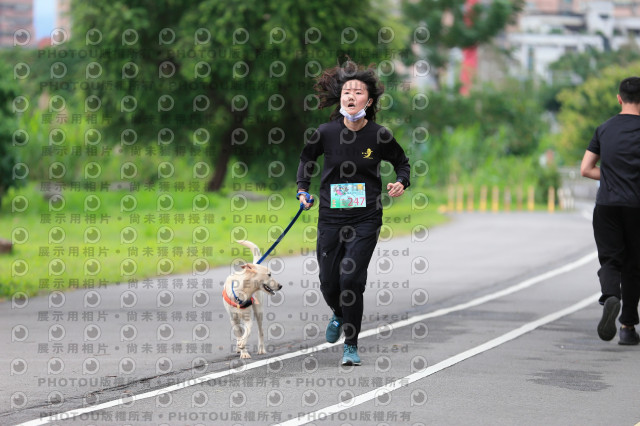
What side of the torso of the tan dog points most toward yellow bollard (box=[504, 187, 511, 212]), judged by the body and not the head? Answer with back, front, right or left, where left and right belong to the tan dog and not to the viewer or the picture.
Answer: back

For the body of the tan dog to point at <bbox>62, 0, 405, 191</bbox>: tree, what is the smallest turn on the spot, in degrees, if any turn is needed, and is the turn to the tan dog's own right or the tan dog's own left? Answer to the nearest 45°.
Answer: approximately 180°

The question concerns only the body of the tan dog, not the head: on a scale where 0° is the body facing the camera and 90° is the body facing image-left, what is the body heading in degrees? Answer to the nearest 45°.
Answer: approximately 0°

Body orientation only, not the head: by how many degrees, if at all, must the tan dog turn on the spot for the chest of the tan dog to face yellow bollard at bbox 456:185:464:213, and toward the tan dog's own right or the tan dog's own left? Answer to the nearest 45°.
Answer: approximately 180°

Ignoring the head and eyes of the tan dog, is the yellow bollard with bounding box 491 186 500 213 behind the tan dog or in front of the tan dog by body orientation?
behind

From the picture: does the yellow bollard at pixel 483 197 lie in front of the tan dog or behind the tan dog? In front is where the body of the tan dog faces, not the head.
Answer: behind

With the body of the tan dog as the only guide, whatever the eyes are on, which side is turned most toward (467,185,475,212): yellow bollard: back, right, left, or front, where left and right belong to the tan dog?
back

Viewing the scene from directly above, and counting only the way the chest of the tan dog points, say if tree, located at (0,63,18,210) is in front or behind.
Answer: behind
